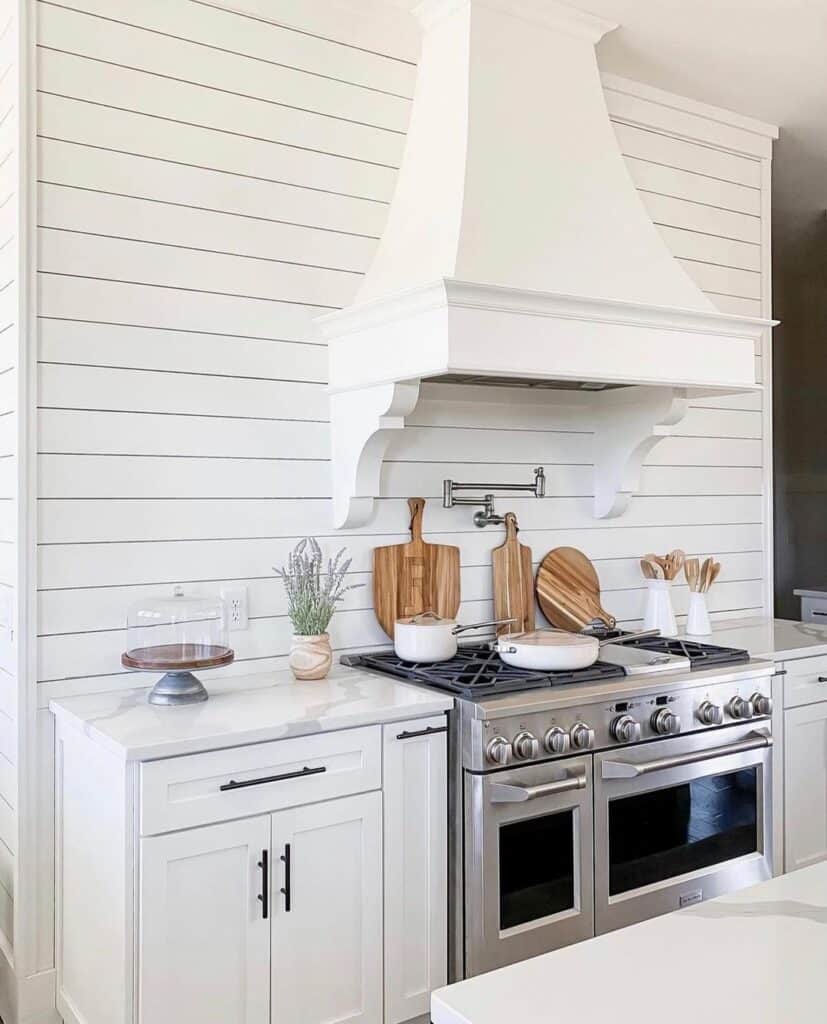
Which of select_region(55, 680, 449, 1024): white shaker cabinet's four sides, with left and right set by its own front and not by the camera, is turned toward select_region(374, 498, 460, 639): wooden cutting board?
left

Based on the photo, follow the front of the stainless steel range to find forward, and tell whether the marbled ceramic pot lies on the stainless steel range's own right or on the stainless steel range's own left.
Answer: on the stainless steel range's own right

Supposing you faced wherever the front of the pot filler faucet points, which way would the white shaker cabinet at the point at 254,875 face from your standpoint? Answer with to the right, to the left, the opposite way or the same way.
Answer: the same way

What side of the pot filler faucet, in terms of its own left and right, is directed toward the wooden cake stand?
right

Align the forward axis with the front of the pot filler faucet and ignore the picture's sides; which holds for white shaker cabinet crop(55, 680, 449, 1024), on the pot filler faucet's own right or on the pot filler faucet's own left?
on the pot filler faucet's own right

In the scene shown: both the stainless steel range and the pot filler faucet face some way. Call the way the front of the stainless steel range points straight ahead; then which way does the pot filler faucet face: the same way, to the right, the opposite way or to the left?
the same way

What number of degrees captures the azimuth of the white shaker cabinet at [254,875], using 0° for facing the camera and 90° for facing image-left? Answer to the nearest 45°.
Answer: approximately 315°

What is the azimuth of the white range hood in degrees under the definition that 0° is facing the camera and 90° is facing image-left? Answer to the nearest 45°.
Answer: approximately 315°

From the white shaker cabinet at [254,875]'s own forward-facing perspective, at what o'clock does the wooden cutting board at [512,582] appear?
The wooden cutting board is roughly at 9 o'clock from the white shaker cabinet.

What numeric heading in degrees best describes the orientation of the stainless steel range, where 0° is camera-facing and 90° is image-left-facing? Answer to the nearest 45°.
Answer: approximately 315°

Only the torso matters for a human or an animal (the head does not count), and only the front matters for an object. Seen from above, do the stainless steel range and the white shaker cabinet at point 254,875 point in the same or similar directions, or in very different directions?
same or similar directions
